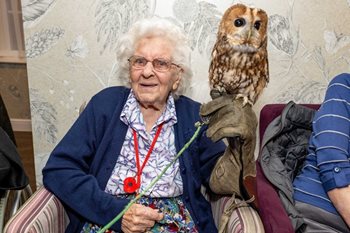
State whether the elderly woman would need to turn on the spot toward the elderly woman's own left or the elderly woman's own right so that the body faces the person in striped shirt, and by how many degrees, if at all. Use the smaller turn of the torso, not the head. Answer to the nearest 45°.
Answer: approximately 90° to the elderly woman's own left

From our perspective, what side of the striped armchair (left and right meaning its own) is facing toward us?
front

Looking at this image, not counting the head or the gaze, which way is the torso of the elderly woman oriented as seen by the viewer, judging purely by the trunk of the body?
toward the camera

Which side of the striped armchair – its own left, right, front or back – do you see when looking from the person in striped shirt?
left
